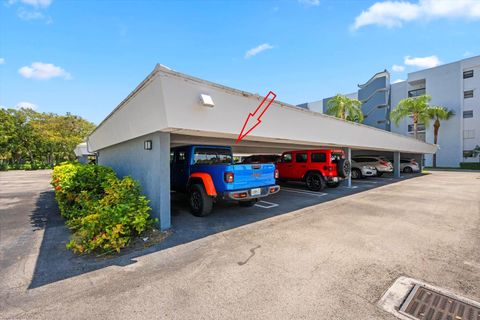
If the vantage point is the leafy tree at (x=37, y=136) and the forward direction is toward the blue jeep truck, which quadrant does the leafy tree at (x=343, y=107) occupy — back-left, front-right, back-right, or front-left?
front-left

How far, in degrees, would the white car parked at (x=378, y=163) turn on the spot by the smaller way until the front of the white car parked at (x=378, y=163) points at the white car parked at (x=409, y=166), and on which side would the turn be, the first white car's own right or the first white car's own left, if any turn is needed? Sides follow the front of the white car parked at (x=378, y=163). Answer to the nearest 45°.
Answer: approximately 45° to the first white car's own right

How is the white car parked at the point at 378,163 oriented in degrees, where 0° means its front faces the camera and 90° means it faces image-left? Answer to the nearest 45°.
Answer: approximately 135°

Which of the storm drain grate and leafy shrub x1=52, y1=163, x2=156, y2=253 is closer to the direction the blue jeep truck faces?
the leafy shrub

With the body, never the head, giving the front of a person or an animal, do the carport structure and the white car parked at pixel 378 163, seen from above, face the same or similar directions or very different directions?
very different directions

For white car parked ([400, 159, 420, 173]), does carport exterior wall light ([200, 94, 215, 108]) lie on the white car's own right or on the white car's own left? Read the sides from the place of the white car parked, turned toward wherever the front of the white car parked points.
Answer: on the white car's own left

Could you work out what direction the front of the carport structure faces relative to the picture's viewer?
facing the viewer and to the right of the viewer

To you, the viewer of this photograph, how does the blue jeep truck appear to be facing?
facing away from the viewer and to the left of the viewer

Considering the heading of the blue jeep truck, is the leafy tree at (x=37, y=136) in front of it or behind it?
in front

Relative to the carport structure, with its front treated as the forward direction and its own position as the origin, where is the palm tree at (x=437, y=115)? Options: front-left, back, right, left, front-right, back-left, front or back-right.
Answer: left

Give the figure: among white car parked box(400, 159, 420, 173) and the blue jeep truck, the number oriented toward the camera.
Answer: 0

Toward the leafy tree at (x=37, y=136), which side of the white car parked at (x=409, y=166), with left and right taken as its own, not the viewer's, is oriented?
left

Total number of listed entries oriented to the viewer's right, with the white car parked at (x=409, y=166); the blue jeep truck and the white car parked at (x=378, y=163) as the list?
0

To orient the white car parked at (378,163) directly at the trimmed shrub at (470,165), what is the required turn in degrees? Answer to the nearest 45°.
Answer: approximately 90° to its right

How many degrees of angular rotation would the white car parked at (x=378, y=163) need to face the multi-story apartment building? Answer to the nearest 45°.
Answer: approximately 90° to its right

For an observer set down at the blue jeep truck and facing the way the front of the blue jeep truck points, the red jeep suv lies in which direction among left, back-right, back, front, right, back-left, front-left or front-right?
right

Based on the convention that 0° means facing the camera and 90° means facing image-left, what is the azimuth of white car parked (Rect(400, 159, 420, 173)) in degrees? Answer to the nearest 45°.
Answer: approximately 135°
